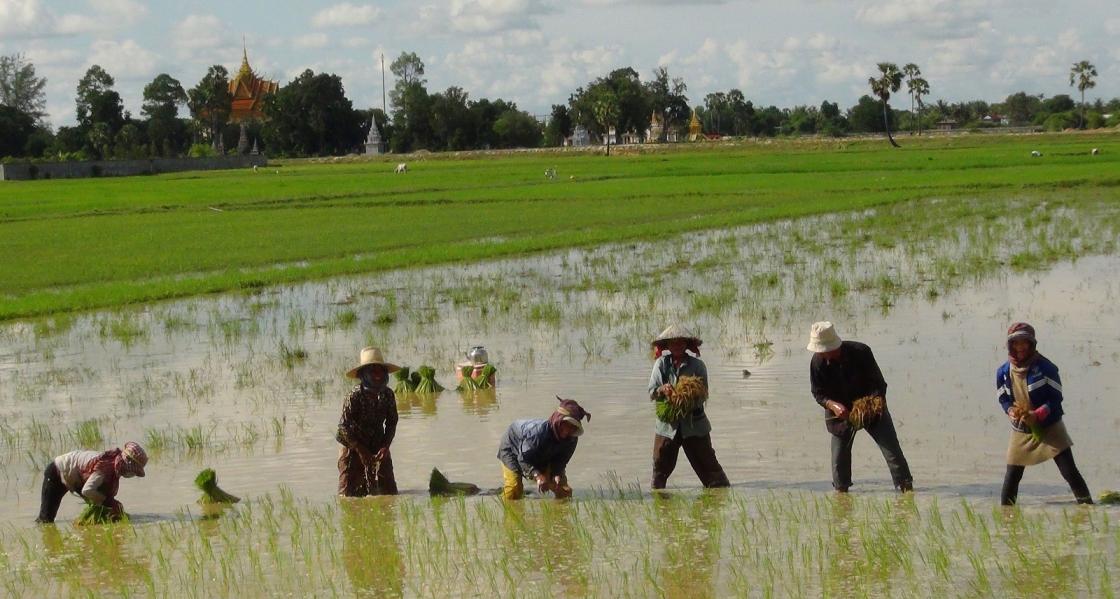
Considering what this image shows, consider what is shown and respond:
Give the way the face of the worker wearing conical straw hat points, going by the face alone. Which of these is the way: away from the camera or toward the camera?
toward the camera

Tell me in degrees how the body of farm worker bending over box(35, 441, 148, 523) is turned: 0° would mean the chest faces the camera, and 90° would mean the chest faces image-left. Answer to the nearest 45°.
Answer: approximately 270°

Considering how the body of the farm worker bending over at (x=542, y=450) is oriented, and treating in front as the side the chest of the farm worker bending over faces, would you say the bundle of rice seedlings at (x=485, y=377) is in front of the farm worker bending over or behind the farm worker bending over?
behind

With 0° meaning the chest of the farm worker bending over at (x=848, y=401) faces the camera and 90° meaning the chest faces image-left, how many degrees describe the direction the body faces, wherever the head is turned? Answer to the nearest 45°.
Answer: approximately 45°

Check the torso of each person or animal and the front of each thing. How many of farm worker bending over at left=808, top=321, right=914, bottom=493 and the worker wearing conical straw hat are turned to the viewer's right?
0

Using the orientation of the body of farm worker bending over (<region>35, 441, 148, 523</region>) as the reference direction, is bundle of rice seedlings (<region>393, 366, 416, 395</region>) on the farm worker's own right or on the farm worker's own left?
on the farm worker's own left

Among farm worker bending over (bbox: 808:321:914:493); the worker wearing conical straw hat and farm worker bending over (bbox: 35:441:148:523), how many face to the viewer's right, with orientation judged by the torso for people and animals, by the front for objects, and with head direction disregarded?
1

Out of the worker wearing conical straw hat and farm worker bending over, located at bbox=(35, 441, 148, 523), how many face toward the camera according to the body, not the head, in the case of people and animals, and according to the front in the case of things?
1

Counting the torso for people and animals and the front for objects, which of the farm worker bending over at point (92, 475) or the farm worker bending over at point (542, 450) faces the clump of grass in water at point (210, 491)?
the farm worker bending over at point (92, 475)

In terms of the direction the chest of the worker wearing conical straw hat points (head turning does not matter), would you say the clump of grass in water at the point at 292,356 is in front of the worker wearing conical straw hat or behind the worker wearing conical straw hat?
behind

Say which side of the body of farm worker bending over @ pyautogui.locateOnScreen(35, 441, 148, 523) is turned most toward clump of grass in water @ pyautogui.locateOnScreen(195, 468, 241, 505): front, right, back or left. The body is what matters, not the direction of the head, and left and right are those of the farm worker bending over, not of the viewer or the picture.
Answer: front

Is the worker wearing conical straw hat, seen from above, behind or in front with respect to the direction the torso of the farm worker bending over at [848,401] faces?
in front

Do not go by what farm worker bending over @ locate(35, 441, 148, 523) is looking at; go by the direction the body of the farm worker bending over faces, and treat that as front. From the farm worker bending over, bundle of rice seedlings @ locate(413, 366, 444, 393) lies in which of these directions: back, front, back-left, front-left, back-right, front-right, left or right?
front-left

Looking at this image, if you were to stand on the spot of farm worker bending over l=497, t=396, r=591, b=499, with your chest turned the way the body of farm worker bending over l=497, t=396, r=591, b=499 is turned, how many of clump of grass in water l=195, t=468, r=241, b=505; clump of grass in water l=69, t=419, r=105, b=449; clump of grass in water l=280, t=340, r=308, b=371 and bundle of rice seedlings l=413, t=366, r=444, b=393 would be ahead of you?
0

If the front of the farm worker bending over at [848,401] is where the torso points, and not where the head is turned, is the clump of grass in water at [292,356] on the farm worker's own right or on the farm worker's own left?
on the farm worker's own right

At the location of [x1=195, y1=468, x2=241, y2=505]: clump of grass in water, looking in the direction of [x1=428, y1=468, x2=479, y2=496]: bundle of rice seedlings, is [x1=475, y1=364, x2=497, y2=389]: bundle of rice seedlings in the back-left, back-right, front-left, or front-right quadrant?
front-left

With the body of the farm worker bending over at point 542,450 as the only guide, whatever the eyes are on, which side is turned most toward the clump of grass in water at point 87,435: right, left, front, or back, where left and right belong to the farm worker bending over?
back

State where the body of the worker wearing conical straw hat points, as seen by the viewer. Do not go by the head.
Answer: toward the camera

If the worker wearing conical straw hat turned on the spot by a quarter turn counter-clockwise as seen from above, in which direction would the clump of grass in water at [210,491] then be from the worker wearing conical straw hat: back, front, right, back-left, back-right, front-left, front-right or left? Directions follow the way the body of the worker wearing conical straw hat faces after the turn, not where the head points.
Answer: back
